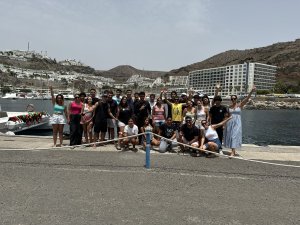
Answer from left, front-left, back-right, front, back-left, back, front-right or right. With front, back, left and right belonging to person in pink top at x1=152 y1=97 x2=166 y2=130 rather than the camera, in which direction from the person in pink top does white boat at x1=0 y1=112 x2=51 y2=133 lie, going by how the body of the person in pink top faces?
back-right

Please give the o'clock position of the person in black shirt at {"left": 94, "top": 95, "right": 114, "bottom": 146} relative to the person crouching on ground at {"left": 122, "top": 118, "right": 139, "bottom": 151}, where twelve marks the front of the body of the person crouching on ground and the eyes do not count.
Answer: The person in black shirt is roughly at 4 o'clock from the person crouching on ground.

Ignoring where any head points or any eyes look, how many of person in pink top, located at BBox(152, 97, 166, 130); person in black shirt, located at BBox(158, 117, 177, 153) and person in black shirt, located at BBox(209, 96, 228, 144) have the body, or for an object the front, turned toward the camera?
3

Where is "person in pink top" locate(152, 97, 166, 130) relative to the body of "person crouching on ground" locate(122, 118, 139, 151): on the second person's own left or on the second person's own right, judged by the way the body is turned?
on the second person's own left

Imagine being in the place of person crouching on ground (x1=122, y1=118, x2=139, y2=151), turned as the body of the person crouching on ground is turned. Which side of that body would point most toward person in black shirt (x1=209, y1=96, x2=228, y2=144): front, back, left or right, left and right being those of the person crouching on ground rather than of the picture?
left

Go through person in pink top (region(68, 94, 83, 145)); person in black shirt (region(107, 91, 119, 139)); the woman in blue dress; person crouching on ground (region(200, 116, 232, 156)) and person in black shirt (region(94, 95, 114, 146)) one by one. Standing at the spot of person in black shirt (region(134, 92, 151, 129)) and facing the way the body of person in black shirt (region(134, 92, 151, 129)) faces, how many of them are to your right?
3

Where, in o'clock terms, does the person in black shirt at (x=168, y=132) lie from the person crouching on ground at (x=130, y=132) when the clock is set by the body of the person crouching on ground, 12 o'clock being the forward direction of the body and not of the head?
The person in black shirt is roughly at 9 o'clock from the person crouching on ground.

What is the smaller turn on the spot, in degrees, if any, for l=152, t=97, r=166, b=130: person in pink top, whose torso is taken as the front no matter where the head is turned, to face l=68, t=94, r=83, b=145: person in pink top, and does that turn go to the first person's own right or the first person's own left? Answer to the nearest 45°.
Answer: approximately 90° to the first person's own right
